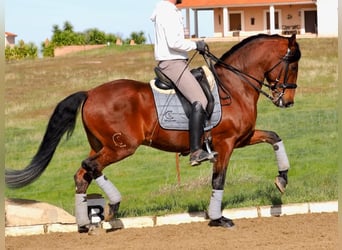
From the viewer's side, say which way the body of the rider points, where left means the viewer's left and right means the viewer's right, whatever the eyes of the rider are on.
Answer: facing to the right of the viewer

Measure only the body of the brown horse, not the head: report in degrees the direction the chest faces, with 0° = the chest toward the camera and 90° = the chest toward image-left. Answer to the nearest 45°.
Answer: approximately 270°
